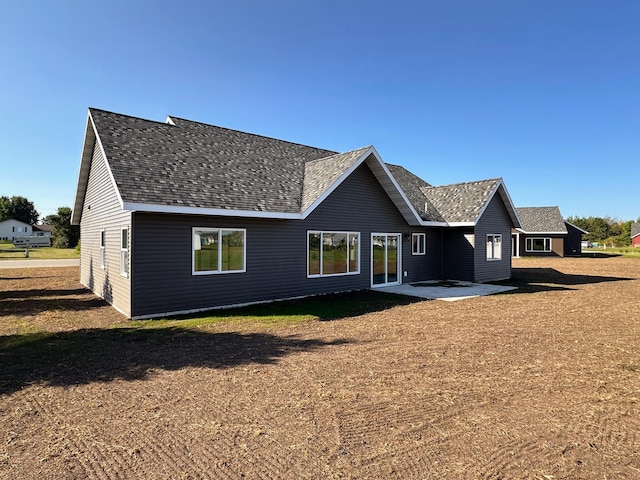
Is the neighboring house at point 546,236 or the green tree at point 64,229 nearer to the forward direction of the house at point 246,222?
the green tree

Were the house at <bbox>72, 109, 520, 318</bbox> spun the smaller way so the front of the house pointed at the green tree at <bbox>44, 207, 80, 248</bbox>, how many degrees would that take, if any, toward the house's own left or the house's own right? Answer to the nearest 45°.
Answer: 0° — it already faces it

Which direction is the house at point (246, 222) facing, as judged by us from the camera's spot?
facing away from the viewer and to the left of the viewer

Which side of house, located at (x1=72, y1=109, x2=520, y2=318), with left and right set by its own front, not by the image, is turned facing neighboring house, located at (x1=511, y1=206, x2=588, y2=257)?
right

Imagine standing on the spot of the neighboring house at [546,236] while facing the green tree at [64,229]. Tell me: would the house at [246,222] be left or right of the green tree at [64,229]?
left

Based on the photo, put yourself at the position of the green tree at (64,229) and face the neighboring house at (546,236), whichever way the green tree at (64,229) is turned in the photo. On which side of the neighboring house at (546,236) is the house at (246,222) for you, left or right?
right
